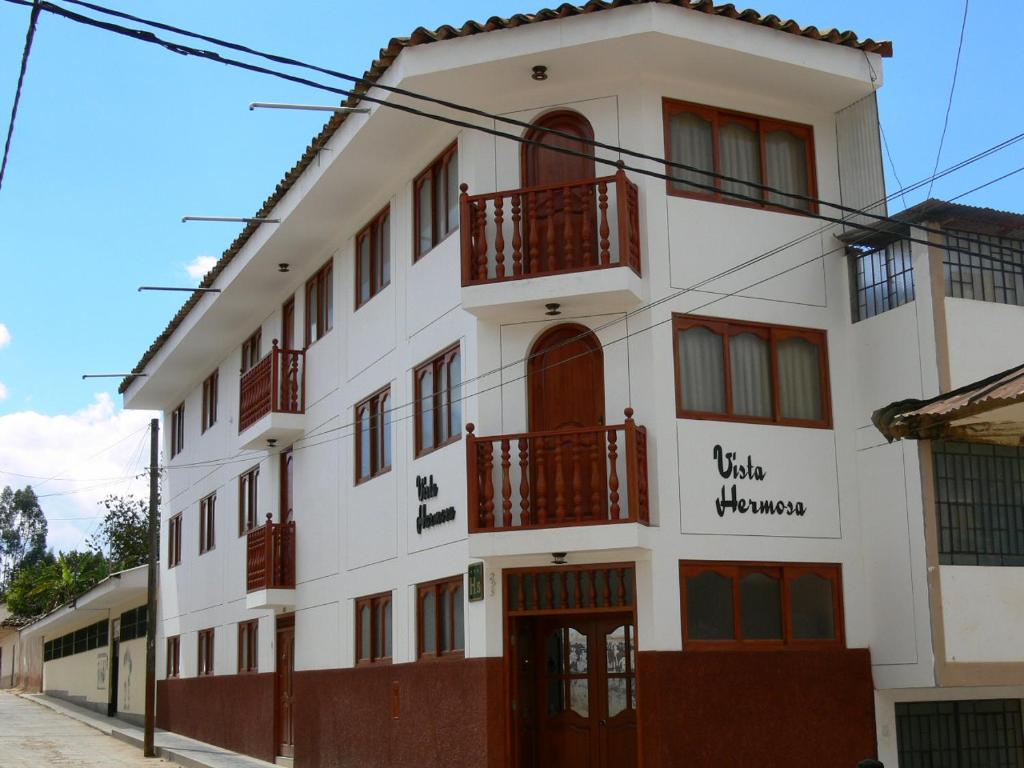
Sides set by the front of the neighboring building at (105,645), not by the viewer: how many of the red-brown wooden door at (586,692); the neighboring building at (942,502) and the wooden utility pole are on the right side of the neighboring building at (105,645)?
0

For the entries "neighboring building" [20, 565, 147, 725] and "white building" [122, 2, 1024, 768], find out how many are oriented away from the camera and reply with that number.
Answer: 0

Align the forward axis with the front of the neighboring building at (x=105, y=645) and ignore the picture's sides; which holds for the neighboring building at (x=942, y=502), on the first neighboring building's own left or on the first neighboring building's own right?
on the first neighboring building's own left

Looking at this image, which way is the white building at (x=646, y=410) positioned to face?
toward the camera

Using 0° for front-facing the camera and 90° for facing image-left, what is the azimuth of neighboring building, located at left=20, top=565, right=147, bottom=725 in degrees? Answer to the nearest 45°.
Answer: approximately 45°

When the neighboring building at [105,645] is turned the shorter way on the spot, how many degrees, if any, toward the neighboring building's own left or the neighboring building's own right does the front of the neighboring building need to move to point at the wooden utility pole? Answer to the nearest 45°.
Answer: approximately 45° to the neighboring building's own left

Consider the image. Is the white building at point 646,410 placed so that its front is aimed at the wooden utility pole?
no

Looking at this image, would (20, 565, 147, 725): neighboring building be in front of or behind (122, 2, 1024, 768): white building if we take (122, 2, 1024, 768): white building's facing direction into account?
behind

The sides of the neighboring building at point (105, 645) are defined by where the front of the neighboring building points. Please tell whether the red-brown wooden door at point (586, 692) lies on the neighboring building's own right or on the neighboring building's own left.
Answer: on the neighboring building's own left

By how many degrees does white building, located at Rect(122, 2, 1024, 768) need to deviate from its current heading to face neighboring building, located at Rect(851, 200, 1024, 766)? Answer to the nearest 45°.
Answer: approximately 90° to its left

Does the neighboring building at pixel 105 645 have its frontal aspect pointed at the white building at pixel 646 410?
no
